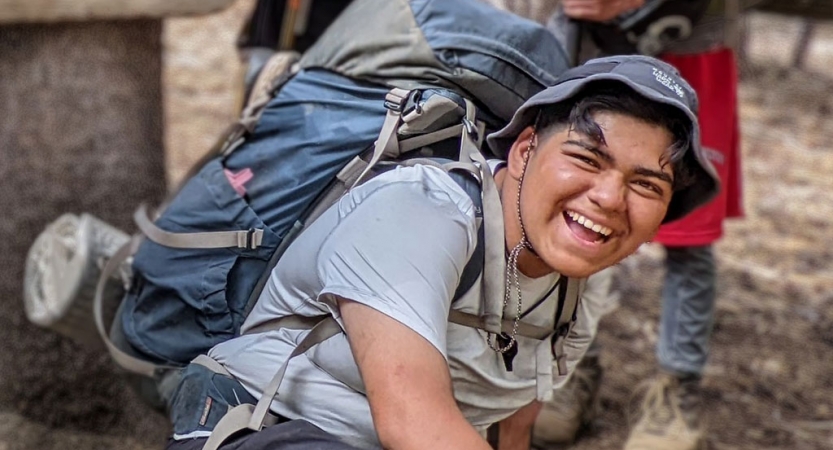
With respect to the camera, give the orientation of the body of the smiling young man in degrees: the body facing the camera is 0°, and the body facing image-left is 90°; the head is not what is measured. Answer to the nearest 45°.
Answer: approximately 315°
